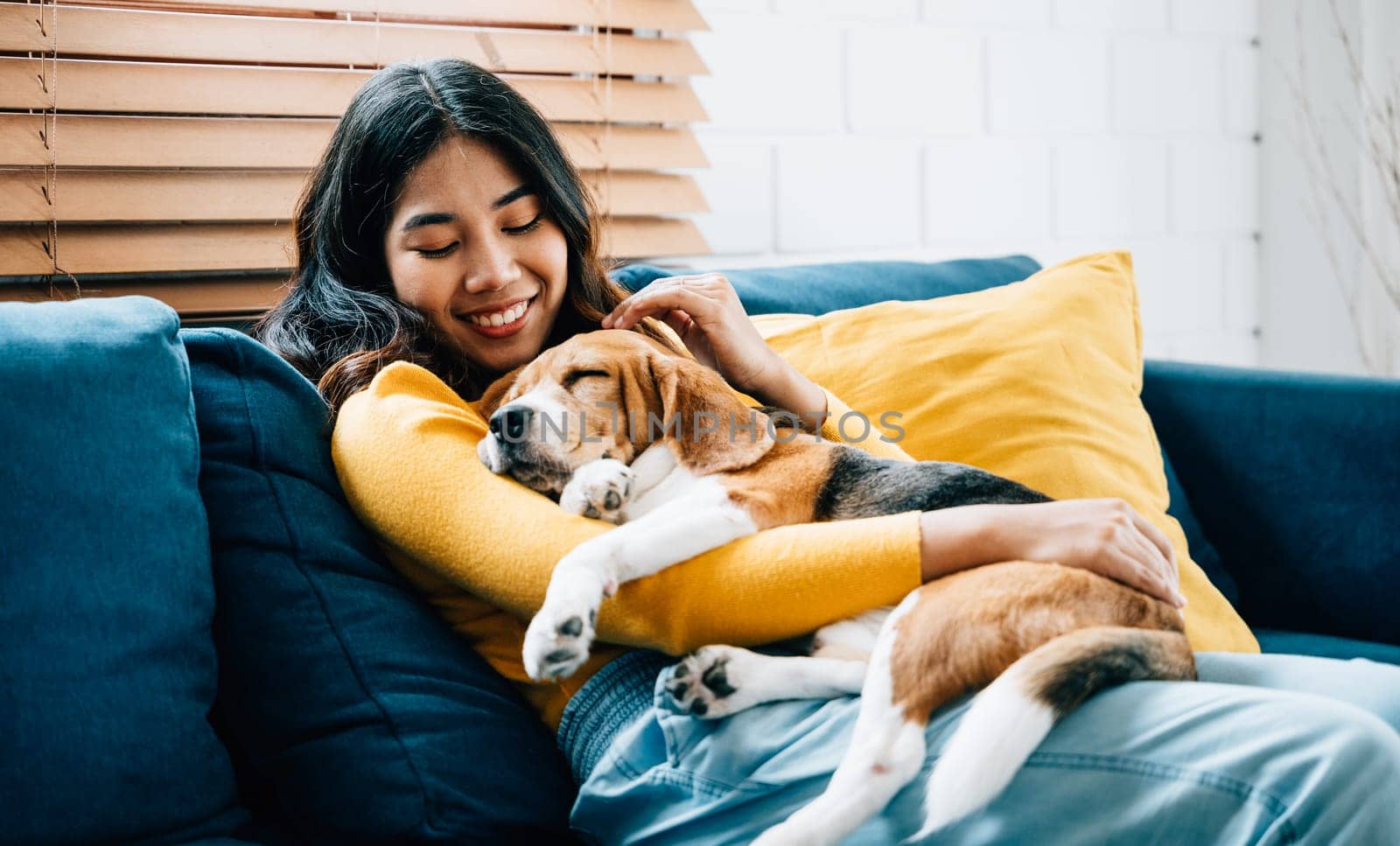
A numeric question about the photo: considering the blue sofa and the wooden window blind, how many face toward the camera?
2

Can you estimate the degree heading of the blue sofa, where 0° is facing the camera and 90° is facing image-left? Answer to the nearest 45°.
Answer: approximately 0°

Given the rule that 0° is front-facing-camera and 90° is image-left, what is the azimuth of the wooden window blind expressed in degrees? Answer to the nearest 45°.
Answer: approximately 0°

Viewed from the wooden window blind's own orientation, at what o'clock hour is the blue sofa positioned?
The blue sofa is roughly at 12 o'clock from the wooden window blind.

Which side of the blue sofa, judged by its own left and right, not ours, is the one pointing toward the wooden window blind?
back

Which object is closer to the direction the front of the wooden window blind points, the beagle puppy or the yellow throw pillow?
the beagle puppy
